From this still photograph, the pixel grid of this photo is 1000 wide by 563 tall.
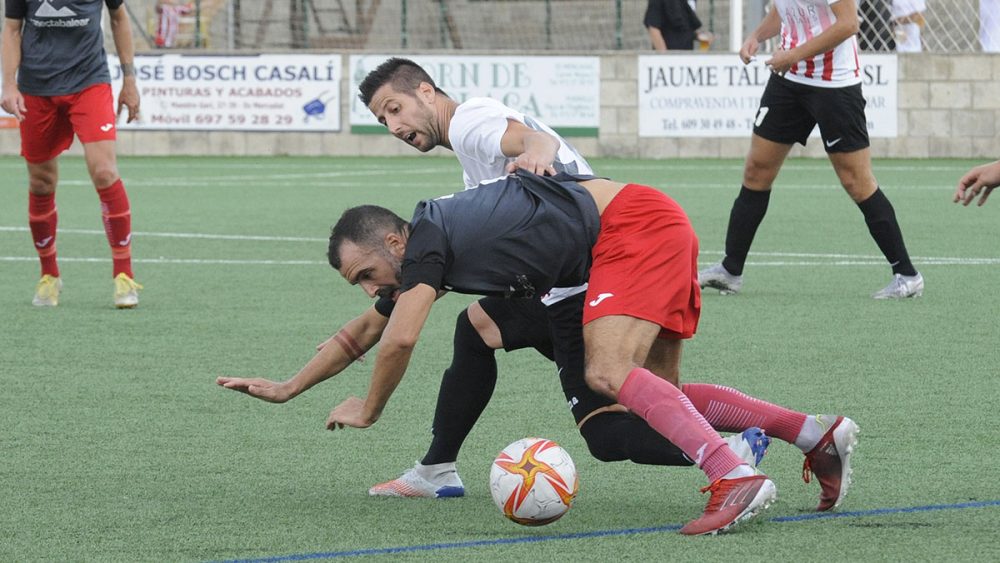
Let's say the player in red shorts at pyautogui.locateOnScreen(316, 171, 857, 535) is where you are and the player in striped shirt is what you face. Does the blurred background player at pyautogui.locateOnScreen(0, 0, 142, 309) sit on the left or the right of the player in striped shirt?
left

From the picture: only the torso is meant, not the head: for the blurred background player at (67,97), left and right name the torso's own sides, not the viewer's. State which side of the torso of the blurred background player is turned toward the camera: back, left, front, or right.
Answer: front

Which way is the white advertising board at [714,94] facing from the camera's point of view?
toward the camera

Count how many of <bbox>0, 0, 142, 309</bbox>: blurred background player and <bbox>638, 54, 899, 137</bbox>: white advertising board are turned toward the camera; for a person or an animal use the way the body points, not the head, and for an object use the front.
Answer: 2

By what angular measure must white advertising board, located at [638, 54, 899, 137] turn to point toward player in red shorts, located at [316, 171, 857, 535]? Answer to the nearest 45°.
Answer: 0° — it already faces them

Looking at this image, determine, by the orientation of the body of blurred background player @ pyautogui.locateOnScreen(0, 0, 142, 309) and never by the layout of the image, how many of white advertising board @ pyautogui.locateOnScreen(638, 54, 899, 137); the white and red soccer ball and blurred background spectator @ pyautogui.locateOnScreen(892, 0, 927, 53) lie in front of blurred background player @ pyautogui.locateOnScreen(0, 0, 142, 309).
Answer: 1

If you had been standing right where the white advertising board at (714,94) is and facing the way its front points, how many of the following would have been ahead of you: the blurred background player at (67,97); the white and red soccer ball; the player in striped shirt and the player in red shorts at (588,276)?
4

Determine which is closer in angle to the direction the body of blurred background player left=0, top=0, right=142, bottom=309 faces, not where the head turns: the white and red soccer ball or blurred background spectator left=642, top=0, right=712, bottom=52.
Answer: the white and red soccer ball

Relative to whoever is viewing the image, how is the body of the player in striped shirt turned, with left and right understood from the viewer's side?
facing the viewer and to the left of the viewer

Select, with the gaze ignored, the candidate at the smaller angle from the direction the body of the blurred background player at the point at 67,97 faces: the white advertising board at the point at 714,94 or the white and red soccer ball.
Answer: the white and red soccer ball

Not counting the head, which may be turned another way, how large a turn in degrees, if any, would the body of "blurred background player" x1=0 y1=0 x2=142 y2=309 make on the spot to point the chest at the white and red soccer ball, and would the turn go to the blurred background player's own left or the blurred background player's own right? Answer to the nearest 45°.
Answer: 0° — they already face it

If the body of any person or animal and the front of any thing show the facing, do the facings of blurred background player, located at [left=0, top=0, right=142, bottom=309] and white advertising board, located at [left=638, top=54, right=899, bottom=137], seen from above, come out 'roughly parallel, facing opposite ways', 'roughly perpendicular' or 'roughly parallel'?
roughly parallel

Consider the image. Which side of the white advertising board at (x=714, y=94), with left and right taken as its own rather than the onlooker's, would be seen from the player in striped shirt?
front

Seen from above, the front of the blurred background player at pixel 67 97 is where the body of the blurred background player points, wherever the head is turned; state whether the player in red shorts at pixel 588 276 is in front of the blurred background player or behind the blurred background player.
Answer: in front

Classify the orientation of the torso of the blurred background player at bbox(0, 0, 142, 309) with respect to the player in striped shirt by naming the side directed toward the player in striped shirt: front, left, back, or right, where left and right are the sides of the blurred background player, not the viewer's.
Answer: left

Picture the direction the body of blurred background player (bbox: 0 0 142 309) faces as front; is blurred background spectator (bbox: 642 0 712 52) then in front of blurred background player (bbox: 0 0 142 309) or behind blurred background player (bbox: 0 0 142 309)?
behind

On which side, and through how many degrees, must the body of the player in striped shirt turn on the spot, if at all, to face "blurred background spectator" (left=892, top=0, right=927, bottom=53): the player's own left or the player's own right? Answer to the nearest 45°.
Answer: approximately 135° to the player's own right
